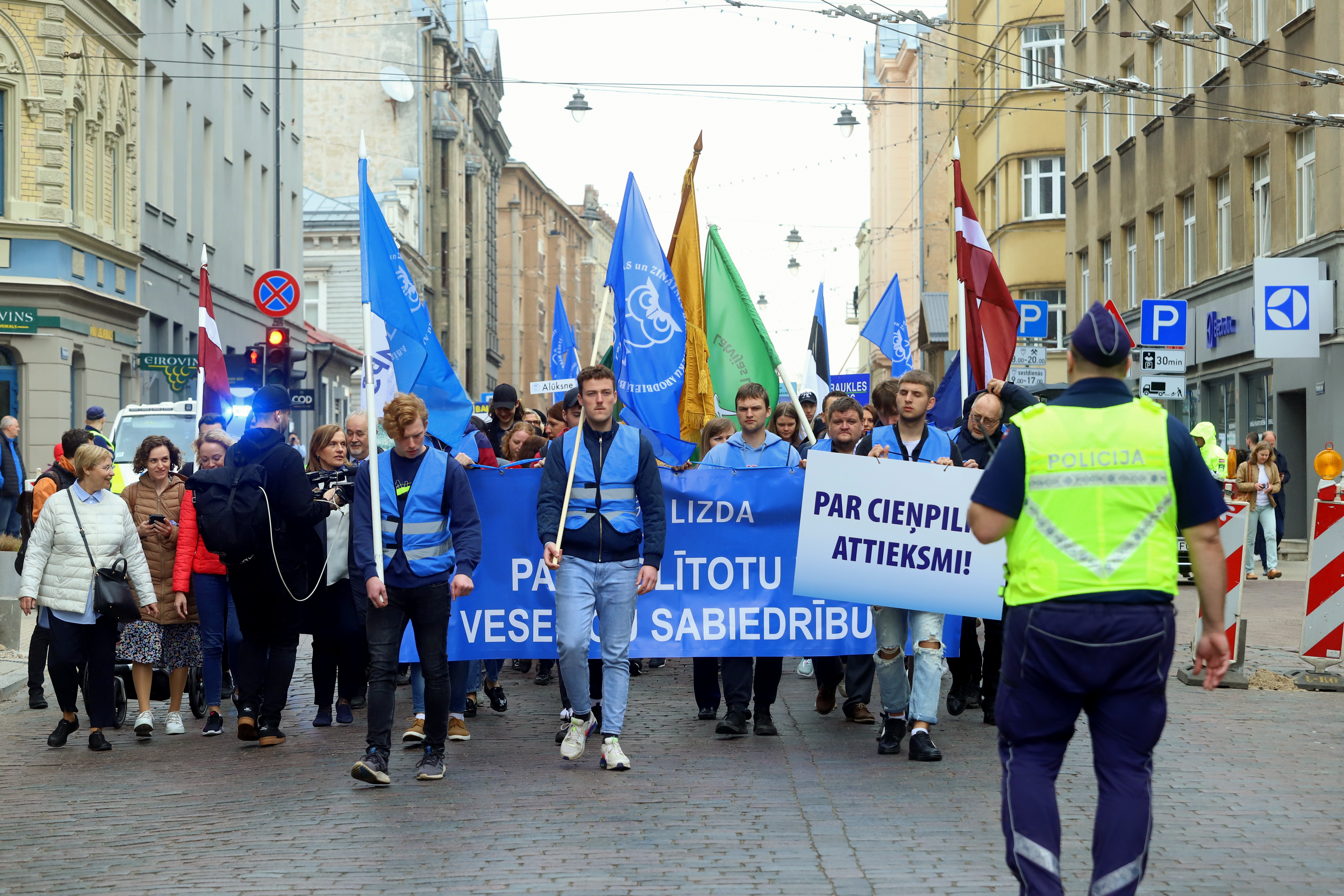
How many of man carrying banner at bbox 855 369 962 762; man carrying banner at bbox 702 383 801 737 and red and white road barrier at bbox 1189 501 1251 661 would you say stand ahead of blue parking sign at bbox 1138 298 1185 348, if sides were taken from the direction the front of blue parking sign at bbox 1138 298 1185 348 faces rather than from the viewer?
3

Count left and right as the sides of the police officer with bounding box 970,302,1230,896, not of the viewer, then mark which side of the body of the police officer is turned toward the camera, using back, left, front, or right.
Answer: back

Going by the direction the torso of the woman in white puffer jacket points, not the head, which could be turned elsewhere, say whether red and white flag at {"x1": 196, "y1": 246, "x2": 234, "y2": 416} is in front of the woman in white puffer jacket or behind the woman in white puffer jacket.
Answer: behind

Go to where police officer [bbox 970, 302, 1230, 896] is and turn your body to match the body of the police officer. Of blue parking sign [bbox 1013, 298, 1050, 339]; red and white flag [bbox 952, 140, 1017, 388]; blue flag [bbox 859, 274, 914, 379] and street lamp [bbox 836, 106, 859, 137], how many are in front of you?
4

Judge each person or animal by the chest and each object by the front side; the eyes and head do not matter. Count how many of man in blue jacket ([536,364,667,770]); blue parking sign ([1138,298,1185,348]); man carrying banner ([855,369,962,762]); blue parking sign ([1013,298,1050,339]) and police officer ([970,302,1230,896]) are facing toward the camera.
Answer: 4

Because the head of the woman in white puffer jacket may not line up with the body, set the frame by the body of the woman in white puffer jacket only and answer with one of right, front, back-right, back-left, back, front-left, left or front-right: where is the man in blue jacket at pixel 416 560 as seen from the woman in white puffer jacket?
front-left

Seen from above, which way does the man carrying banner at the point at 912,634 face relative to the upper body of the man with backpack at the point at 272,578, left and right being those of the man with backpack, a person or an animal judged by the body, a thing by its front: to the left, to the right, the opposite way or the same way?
the opposite way

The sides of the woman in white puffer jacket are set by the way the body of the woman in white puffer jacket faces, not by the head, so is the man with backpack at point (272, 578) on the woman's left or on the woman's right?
on the woman's left

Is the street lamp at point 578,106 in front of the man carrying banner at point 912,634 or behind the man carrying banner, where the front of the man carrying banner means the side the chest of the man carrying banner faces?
behind

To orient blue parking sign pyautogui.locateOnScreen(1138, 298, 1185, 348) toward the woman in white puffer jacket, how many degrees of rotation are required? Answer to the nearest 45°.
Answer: approximately 45° to its right

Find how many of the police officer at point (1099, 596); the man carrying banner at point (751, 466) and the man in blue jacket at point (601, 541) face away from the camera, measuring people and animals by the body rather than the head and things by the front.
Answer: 1

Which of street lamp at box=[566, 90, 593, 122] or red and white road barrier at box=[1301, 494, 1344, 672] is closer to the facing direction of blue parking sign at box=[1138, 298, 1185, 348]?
the red and white road barrier
